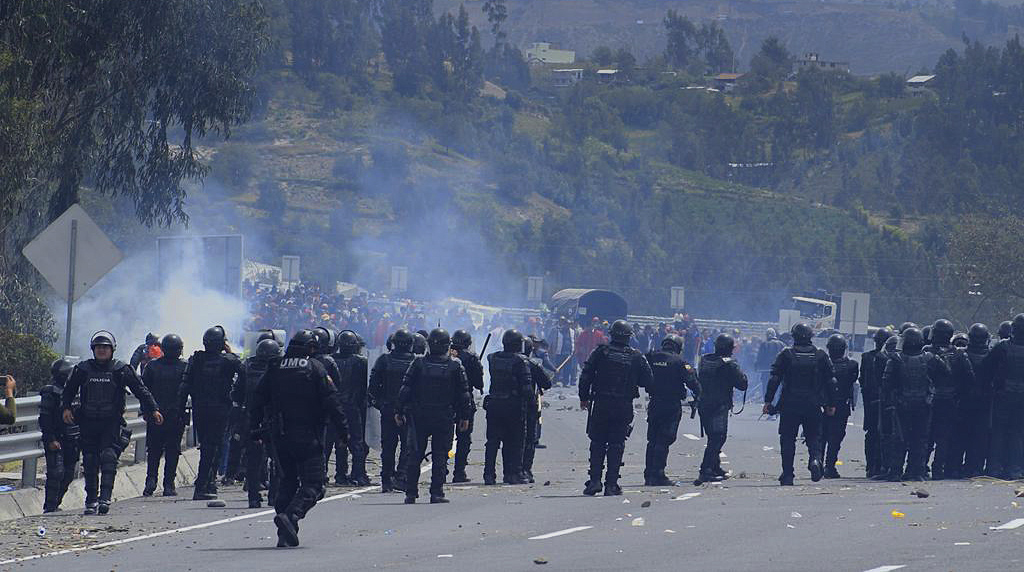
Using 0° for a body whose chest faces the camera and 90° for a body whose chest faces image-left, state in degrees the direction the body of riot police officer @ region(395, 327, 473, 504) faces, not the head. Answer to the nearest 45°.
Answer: approximately 180°

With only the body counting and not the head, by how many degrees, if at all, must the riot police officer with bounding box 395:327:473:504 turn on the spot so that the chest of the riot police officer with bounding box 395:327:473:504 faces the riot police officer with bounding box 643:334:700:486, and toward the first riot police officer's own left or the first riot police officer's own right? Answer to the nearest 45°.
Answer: approximately 45° to the first riot police officer's own right

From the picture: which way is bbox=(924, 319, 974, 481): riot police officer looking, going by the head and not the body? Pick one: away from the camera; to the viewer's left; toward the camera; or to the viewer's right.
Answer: away from the camera

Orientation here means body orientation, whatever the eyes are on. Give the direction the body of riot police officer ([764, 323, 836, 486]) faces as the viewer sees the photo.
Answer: away from the camera

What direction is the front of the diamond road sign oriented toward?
away from the camera

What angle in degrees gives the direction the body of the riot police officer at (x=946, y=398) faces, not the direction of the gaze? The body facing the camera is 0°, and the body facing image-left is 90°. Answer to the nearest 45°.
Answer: approximately 180°

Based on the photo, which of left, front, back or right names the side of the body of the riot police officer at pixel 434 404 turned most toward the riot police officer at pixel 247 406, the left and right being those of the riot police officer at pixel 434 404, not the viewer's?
left

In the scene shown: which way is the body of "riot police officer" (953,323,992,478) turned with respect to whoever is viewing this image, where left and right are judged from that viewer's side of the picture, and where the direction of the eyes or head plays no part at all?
facing away from the viewer

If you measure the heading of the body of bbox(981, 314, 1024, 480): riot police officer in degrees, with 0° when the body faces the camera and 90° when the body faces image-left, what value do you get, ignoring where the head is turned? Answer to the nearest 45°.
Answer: approximately 180°

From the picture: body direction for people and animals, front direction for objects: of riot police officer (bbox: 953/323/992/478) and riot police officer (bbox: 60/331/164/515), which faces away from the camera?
riot police officer (bbox: 953/323/992/478)

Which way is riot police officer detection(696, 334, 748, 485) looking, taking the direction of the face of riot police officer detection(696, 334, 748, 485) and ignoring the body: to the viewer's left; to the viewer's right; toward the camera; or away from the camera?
away from the camera

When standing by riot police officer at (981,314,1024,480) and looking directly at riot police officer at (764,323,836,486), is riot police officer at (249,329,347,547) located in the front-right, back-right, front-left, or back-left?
front-left

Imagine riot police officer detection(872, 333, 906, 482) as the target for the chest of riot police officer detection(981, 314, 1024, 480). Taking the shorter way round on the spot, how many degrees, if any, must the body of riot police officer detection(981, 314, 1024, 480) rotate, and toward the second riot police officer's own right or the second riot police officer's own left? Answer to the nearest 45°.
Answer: approximately 90° to the second riot police officer's own left

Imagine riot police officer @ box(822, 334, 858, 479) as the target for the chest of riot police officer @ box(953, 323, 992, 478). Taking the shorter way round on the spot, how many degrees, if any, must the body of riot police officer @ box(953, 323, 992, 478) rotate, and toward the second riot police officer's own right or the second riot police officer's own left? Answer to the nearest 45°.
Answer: approximately 90° to the second riot police officer's own left

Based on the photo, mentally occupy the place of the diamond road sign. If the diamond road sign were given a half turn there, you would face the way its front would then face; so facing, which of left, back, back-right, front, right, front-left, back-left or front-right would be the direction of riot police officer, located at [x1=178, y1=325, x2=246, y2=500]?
front-left

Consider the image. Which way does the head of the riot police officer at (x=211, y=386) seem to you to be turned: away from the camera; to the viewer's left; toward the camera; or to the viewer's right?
away from the camera

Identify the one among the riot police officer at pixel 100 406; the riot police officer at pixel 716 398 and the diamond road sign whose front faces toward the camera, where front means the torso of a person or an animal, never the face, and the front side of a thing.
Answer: the riot police officer at pixel 100 406

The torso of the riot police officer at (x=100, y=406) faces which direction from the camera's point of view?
toward the camera
